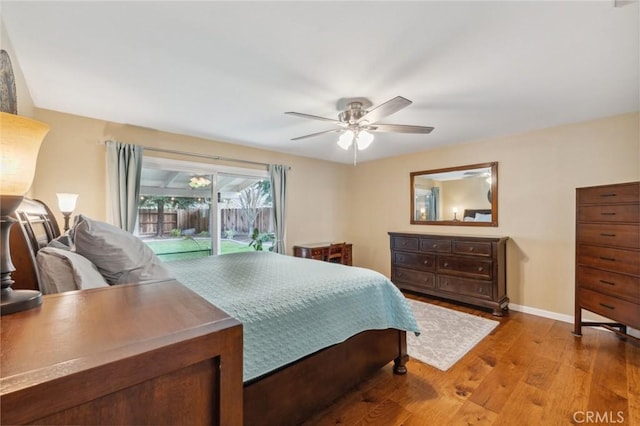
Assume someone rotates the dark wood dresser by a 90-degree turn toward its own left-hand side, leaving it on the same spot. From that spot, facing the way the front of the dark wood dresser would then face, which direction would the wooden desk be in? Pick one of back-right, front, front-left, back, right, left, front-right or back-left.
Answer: back-right

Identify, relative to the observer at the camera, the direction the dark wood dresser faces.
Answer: facing the viewer and to the left of the viewer

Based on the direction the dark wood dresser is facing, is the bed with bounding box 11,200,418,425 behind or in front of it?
in front

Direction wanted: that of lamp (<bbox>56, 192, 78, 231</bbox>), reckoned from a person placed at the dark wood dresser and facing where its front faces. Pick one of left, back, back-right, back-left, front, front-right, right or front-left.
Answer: front

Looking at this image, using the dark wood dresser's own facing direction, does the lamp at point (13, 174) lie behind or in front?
in front

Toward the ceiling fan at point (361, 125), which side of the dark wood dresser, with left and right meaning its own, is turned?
front
